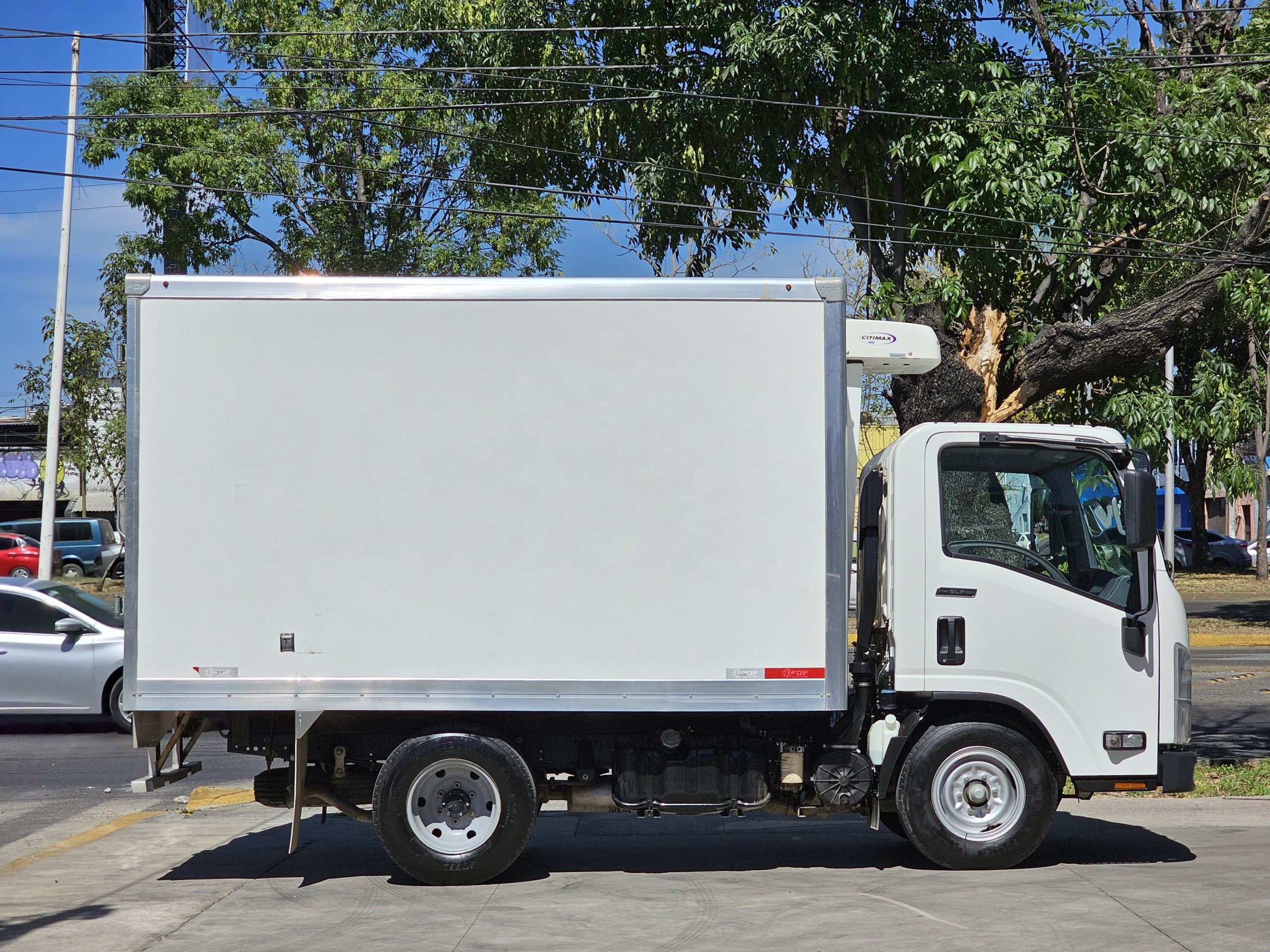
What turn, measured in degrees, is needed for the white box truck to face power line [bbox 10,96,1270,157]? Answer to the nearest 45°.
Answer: approximately 45° to its left

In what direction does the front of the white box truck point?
to the viewer's right

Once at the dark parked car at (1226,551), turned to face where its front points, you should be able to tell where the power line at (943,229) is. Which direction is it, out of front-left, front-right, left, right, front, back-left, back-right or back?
left

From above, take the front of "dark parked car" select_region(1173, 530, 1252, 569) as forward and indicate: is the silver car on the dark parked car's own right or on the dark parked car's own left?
on the dark parked car's own left

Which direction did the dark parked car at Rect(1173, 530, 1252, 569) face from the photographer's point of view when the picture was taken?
facing to the left of the viewer

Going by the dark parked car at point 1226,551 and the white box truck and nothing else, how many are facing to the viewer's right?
1

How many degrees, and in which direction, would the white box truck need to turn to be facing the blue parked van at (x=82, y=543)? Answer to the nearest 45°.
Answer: approximately 135° to its left

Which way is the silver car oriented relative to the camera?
to the viewer's right

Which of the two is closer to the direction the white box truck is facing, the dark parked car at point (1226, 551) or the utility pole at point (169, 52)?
the dark parked car
